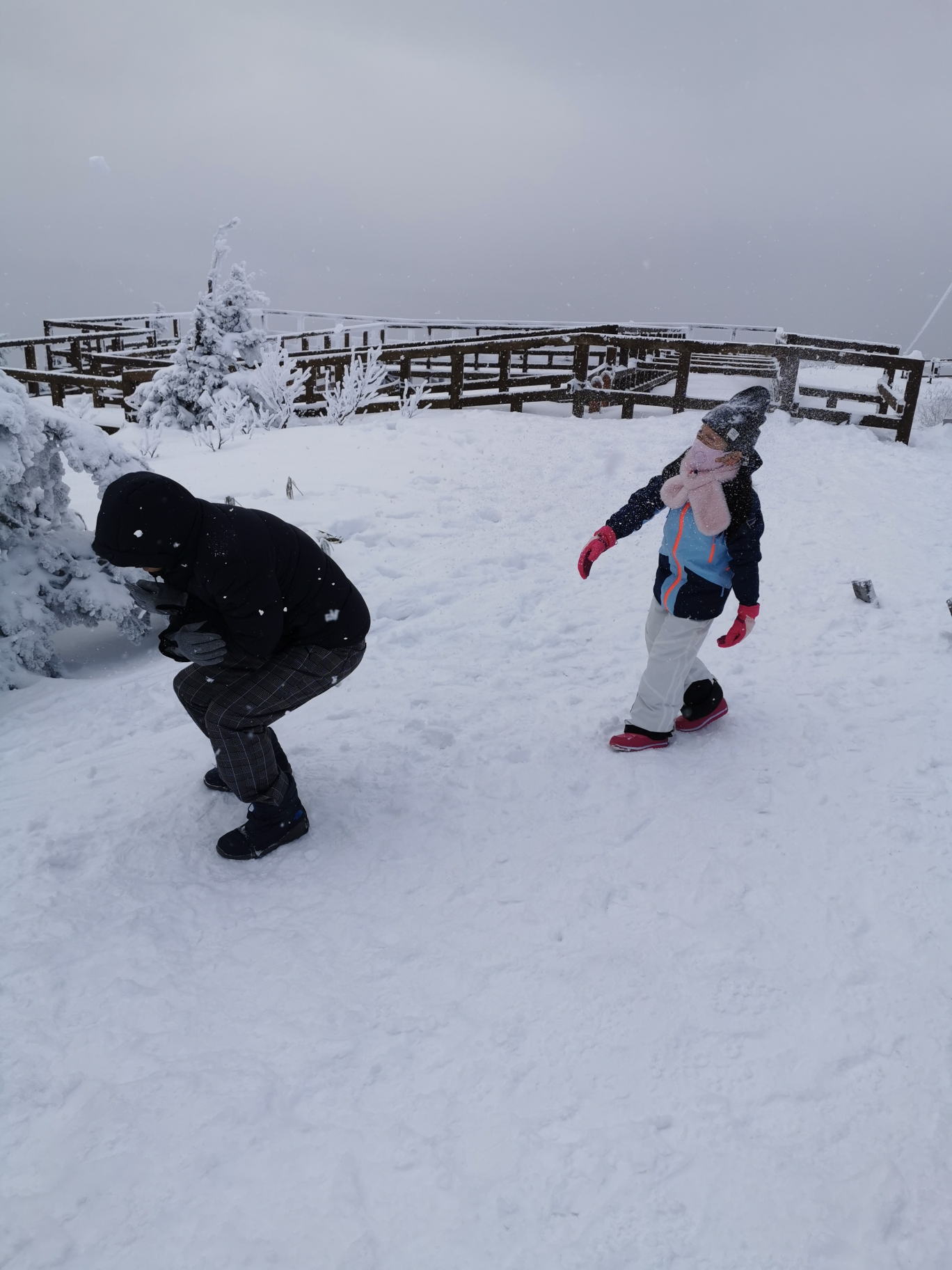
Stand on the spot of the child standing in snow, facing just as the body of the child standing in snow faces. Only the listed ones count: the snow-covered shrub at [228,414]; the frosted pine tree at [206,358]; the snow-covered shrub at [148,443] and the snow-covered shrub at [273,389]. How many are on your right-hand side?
4

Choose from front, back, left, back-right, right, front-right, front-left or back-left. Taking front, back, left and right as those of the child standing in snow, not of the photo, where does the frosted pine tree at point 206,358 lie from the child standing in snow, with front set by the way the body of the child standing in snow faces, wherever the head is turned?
right

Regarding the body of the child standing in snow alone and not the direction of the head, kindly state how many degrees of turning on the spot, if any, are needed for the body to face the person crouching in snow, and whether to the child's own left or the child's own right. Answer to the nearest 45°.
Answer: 0° — they already face them

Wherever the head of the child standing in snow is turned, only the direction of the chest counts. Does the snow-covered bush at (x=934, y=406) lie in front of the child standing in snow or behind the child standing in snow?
behind

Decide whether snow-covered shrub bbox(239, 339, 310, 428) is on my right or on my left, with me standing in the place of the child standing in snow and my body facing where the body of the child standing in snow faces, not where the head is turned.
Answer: on my right

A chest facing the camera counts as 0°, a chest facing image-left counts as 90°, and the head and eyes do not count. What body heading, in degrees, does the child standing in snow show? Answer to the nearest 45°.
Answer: approximately 45°

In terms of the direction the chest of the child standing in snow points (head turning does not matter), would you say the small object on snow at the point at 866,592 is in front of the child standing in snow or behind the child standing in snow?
behind

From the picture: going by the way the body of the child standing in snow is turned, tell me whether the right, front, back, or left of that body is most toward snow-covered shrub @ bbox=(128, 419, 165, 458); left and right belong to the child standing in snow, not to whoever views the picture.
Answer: right

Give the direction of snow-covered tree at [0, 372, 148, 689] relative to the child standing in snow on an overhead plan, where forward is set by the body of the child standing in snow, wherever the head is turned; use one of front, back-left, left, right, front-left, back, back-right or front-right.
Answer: front-right

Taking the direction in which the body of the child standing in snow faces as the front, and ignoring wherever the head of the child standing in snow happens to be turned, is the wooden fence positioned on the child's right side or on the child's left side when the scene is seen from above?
on the child's right side

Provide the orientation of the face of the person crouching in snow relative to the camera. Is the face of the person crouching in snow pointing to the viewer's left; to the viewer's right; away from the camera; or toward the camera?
to the viewer's left

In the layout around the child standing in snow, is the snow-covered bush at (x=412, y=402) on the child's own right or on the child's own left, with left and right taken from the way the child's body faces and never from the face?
on the child's own right

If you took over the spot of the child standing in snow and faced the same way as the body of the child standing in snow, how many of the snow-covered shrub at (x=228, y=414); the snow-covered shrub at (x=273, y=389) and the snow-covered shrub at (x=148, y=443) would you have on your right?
3

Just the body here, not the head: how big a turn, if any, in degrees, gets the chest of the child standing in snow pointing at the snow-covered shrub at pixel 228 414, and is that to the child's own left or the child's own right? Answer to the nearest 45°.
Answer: approximately 90° to the child's own right

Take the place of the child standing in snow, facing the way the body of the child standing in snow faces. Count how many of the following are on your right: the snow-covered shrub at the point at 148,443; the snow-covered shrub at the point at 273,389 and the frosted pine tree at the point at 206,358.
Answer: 3
